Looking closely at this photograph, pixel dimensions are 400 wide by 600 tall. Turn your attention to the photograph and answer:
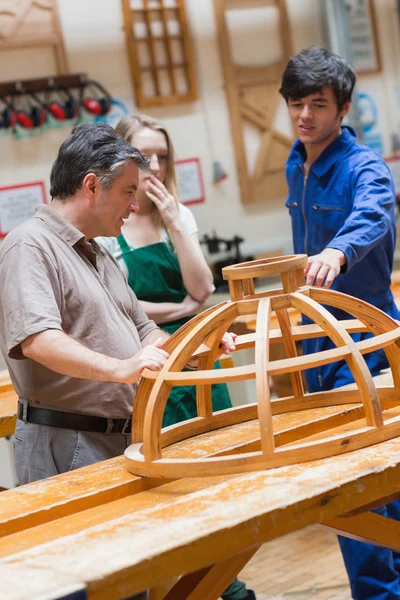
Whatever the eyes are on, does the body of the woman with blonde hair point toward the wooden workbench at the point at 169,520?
yes

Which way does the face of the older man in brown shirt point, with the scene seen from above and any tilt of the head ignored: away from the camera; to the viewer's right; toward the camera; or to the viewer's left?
to the viewer's right

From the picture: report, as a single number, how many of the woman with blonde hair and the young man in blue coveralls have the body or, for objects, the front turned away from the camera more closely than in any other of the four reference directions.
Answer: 0

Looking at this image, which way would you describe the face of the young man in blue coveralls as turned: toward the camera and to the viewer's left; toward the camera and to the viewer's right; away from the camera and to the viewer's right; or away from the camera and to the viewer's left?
toward the camera and to the viewer's left

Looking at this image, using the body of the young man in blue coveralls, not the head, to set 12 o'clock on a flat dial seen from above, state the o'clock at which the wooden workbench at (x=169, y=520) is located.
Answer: The wooden workbench is roughly at 11 o'clock from the young man in blue coveralls.

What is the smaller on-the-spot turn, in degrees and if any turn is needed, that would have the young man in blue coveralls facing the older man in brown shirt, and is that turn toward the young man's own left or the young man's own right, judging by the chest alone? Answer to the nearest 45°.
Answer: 0° — they already face them

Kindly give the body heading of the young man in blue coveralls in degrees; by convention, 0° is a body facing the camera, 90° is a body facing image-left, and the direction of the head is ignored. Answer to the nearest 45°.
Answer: approximately 45°

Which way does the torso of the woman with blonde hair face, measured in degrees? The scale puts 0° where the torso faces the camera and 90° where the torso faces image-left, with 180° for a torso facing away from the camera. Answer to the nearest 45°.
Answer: approximately 0°

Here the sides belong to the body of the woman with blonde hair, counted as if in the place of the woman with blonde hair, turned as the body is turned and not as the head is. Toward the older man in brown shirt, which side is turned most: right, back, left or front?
front

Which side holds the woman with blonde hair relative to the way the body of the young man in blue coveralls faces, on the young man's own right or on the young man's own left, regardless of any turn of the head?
on the young man's own right
